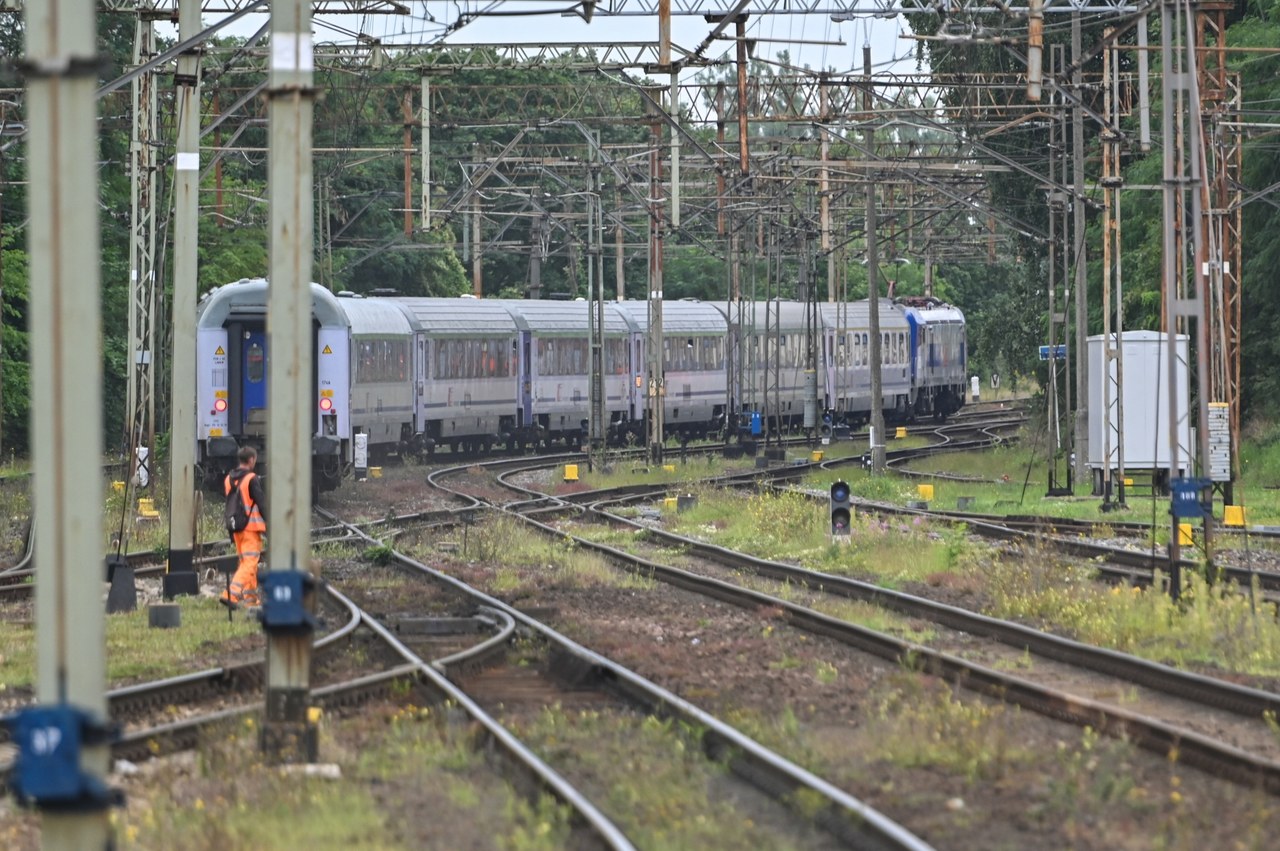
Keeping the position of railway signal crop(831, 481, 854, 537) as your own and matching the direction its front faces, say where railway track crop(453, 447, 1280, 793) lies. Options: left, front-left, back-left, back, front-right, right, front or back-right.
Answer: front

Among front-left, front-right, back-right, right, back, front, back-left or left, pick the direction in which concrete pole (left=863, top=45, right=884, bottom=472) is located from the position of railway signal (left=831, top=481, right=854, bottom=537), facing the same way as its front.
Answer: back

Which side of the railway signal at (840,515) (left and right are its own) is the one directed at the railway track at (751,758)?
front

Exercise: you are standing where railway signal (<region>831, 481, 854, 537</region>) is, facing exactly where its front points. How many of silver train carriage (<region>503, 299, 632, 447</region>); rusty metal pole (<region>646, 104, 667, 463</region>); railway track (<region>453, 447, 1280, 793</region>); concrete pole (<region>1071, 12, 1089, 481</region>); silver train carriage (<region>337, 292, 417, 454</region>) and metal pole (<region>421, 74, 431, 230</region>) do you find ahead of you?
1

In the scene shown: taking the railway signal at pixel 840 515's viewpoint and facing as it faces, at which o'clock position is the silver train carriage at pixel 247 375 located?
The silver train carriage is roughly at 4 o'clock from the railway signal.

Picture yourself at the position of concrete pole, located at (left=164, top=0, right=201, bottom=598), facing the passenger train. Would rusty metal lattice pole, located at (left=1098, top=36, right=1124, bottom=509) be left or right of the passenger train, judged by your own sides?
right

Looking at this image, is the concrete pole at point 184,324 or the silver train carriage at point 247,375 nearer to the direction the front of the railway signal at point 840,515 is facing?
the concrete pole

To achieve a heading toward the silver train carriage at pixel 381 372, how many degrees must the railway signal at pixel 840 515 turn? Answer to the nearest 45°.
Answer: approximately 135° to its right

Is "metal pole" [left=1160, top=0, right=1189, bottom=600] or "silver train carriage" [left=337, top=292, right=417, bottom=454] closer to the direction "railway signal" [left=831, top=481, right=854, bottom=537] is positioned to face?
the metal pole

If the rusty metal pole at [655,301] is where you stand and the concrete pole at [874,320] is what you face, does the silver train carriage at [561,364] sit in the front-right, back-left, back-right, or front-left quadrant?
back-left

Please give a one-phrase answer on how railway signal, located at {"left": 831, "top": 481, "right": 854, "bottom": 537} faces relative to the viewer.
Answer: facing the viewer

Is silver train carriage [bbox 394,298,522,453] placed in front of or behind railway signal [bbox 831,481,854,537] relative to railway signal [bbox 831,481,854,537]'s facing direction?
behind

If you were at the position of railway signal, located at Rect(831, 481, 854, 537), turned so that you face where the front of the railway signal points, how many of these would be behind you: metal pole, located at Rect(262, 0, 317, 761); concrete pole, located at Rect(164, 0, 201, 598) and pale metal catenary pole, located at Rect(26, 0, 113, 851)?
0

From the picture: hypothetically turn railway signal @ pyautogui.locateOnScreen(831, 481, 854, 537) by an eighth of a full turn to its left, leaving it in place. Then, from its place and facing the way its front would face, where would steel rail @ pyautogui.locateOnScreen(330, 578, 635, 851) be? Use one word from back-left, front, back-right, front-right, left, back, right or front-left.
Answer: front-right

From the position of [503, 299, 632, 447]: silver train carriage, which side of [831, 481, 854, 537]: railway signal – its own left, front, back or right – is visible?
back

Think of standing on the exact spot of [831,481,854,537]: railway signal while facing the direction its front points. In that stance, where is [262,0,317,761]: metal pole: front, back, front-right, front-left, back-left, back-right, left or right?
front

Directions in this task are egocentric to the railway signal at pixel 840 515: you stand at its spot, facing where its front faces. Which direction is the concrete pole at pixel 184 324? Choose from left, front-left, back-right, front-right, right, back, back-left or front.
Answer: front-right

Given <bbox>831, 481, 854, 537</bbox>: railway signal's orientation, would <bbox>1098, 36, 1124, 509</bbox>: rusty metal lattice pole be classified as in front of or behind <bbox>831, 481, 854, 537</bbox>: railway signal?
behind

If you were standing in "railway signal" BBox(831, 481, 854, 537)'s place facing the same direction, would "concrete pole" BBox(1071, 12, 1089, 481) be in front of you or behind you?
behind
